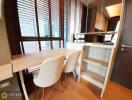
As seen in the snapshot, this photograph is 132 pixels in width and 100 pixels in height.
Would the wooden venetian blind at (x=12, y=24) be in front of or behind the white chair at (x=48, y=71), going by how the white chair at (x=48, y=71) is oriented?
in front

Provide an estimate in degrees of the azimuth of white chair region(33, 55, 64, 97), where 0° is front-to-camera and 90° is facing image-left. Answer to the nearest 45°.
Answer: approximately 135°

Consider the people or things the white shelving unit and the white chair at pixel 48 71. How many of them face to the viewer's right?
0

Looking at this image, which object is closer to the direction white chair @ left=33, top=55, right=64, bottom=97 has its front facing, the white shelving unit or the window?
the window

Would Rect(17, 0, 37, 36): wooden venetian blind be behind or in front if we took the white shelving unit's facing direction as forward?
in front

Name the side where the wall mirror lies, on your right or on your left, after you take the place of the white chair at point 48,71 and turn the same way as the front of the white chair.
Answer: on your right
